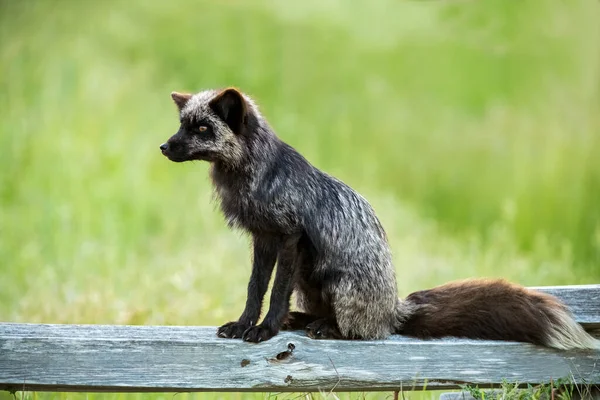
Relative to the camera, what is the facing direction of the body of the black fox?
to the viewer's left
